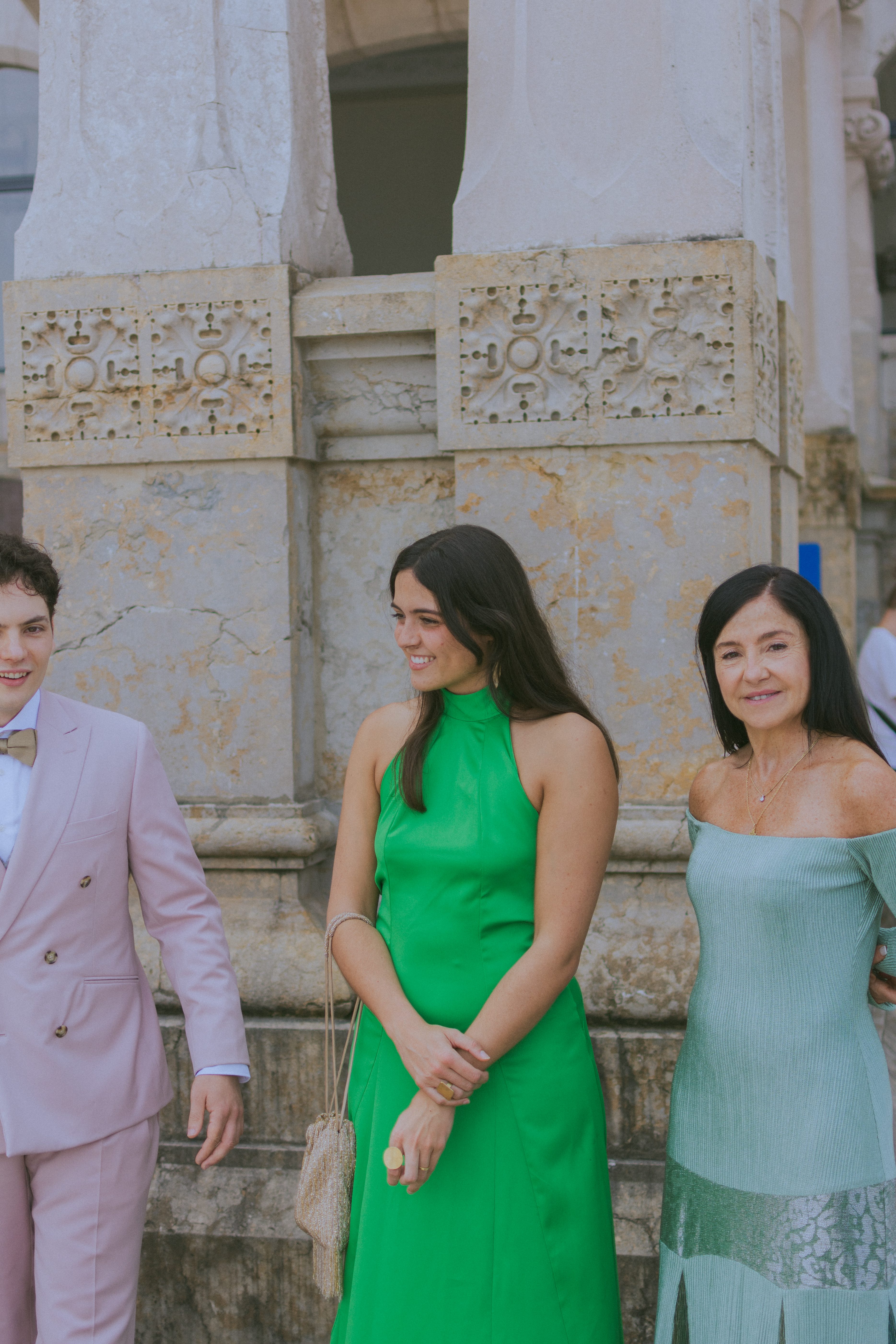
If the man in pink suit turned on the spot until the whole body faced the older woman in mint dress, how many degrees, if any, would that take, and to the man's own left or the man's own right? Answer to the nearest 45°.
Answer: approximately 45° to the man's own left

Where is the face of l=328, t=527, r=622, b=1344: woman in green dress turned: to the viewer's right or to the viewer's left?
to the viewer's left

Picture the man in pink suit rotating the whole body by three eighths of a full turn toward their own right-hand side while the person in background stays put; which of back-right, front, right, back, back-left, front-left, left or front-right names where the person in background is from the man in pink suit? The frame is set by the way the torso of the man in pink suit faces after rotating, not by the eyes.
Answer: right

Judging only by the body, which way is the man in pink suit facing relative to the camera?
toward the camera
